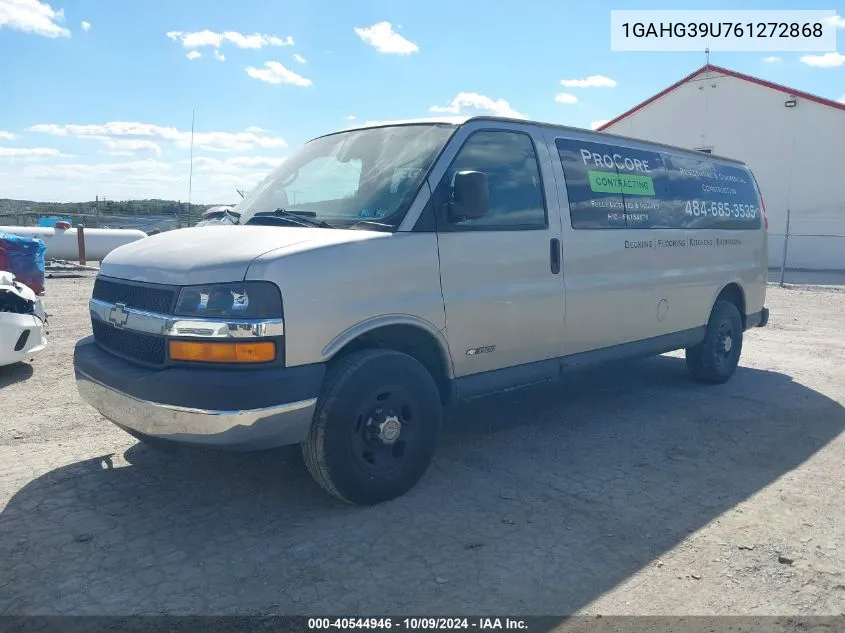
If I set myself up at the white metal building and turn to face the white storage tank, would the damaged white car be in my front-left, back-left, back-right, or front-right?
front-left

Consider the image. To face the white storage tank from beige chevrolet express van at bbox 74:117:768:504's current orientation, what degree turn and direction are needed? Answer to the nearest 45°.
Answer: approximately 90° to its right

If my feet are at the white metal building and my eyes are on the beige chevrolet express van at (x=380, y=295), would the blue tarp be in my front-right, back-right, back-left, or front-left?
front-right

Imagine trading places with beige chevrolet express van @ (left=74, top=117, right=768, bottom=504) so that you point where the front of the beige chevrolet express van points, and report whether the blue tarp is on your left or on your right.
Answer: on your right

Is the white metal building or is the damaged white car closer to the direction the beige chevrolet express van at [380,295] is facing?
the damaged white car

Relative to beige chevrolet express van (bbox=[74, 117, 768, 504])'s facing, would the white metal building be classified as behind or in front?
behind

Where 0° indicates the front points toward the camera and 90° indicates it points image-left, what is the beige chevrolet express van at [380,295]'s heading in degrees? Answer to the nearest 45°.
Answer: approximately 45°
